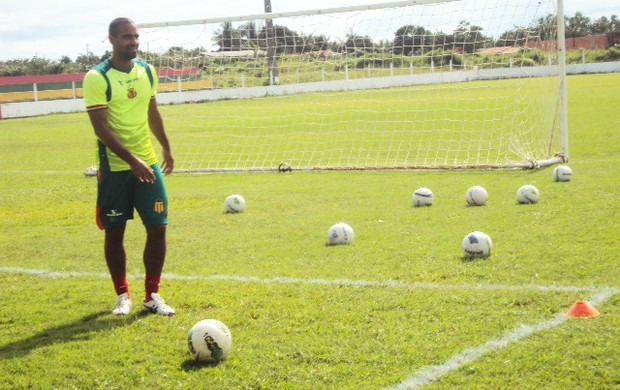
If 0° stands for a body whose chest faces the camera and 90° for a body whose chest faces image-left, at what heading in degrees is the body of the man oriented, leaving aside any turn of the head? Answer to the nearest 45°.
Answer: approximately 315°

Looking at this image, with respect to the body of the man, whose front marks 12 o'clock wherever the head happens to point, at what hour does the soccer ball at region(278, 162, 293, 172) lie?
The soccer ball is roughly at 8 o'clock from the man.

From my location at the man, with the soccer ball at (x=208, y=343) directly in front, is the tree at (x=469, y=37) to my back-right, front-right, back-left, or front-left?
back-left

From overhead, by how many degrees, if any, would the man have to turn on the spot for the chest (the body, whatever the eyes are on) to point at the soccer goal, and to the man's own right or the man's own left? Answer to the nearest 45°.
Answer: approximately 90° to the man's own left

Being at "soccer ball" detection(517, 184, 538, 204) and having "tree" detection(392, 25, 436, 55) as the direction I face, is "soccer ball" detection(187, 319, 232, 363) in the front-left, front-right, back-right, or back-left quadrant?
back-left

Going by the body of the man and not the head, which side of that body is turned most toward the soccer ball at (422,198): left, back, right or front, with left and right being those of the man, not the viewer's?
left
